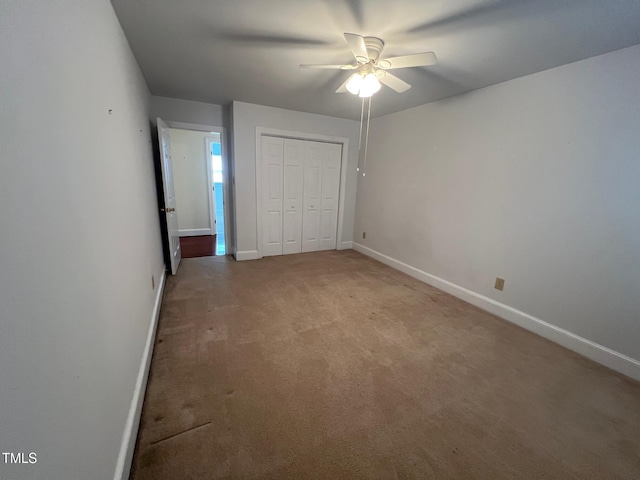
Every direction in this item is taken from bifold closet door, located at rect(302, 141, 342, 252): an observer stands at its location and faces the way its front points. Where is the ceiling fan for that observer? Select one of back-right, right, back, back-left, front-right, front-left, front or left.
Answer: front

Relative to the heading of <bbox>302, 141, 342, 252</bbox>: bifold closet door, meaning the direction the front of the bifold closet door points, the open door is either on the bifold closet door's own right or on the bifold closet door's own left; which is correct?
on the bifold closet door's own right

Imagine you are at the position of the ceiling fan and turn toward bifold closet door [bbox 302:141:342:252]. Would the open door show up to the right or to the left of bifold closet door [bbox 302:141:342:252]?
left

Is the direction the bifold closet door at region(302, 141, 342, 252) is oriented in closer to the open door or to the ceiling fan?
the ceiling fan

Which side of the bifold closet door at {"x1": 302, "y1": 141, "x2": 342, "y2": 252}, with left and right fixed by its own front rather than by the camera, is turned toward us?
front
